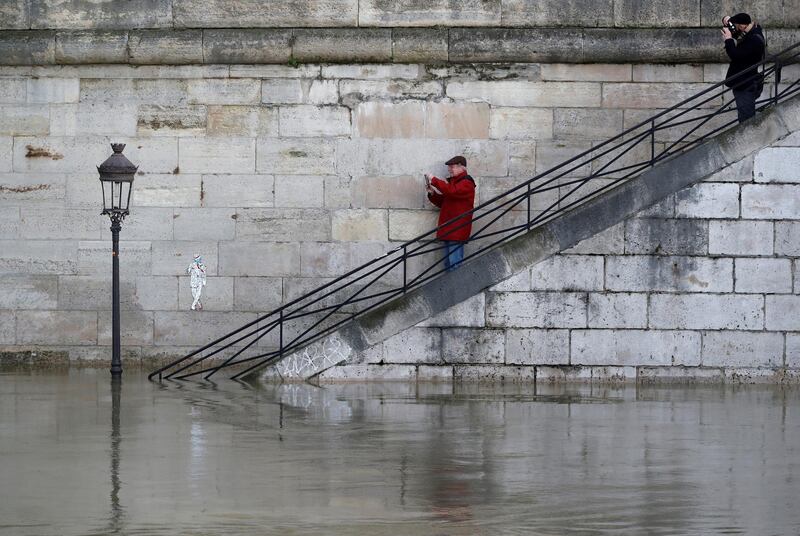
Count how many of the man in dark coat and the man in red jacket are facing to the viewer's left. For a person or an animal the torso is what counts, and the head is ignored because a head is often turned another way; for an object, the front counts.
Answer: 2

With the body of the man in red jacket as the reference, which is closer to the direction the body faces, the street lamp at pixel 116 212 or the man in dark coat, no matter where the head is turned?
the street lamp

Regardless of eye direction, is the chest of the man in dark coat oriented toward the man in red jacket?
yes

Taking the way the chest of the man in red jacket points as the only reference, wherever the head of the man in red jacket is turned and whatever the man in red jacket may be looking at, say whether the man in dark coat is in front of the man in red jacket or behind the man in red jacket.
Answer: behind

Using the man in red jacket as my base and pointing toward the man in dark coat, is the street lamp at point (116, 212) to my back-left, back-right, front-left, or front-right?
back-right

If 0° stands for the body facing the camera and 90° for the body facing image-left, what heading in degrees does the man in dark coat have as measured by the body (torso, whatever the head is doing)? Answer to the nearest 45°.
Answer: approximately 90°

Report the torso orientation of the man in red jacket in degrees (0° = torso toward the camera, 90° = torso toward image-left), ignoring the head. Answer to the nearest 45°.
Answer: approximately 90°

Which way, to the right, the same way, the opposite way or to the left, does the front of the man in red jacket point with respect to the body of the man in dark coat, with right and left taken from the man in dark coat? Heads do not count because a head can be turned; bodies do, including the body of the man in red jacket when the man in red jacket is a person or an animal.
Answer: the same way

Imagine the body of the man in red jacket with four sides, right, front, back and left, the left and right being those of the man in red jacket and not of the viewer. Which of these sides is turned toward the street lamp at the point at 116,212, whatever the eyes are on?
front
